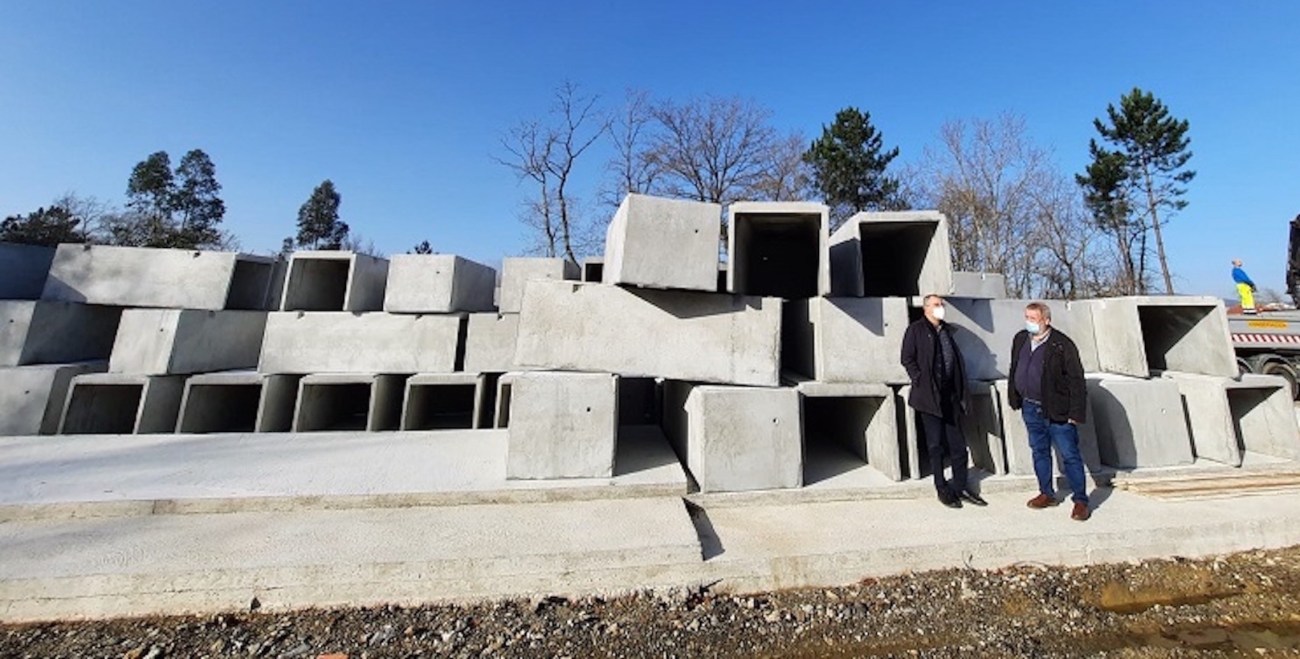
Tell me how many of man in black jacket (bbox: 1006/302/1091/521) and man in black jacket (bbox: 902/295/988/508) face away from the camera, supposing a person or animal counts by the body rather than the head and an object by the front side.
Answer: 0

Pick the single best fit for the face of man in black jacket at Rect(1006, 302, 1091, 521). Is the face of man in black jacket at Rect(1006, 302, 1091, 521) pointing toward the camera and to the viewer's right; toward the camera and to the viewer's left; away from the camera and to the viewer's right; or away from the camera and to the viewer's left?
toward the camera and to the viewer's left

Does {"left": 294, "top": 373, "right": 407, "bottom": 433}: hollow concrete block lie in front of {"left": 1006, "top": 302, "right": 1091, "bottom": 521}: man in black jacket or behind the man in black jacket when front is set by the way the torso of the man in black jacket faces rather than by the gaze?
in front

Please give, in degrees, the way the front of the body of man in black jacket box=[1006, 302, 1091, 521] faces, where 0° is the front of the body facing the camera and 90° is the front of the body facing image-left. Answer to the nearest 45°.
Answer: approximately 45°

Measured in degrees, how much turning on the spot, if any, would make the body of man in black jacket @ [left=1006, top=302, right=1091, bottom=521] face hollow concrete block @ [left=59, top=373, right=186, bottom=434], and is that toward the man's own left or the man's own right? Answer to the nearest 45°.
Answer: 0° — they already face it
